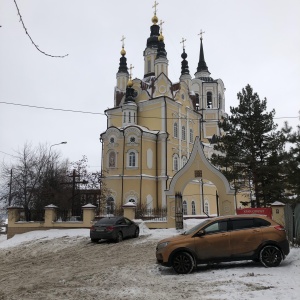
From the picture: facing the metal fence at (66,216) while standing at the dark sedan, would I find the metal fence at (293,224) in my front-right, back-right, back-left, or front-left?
back-right

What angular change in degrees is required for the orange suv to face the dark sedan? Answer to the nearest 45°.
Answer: approximately 45° to its right

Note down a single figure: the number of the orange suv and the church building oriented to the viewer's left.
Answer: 1

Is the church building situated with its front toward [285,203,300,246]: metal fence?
no

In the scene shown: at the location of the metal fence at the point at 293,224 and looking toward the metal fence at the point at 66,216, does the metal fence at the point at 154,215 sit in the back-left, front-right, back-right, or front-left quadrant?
front-right

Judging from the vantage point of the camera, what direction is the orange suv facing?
facing to the left of the viewer

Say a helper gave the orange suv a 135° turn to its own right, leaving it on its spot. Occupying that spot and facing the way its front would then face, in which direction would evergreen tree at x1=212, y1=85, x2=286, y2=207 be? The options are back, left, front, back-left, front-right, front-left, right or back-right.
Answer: front-left

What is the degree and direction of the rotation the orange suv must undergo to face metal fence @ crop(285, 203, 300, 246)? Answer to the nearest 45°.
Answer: approximately 135° to its right

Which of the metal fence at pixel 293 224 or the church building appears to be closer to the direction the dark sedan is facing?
the church building

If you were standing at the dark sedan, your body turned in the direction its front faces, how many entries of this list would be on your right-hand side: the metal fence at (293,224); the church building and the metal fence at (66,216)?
1

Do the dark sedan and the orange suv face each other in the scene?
no

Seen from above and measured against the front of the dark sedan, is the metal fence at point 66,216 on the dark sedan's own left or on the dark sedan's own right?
on the dark sedan's own left

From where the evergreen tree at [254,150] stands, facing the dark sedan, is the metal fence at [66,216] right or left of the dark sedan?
right

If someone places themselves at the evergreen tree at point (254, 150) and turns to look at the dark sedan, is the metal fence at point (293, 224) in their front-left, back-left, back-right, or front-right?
front-left

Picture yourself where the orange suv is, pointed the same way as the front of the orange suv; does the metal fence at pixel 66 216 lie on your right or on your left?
on your right

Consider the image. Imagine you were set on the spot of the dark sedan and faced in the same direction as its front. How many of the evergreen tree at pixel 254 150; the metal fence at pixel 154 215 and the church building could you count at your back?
0

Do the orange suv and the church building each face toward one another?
no
